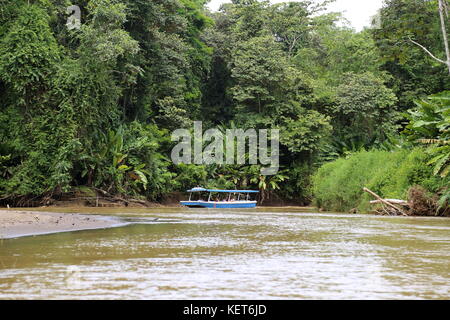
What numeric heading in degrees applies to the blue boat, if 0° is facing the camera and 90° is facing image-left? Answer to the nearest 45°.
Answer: approximately 90°

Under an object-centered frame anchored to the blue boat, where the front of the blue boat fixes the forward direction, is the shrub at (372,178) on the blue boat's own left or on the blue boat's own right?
on the blue boat's own left
